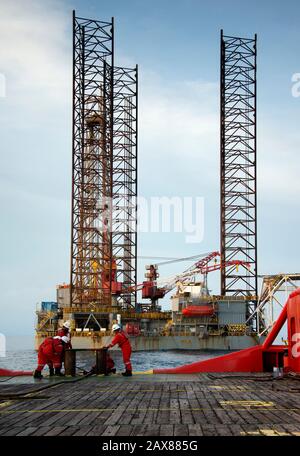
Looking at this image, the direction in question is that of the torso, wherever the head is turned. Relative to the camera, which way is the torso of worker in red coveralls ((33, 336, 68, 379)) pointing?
to the viewer's right

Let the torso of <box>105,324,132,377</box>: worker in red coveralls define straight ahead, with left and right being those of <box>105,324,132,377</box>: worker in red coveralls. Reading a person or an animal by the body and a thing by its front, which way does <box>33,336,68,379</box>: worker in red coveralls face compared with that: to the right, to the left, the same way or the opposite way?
the opposite way

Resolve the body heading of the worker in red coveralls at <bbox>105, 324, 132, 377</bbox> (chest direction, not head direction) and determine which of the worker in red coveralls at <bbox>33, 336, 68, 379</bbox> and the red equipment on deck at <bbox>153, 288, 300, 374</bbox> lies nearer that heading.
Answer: the worker in red coveralls

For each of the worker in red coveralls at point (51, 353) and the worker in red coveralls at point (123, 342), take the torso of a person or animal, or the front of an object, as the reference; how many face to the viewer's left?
1

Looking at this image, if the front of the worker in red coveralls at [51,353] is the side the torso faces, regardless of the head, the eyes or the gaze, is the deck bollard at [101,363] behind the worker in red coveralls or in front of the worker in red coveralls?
in front

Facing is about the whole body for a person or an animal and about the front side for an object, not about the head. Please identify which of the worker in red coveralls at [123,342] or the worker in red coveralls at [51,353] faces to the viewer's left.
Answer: the worker in red coveralls at [123,342]

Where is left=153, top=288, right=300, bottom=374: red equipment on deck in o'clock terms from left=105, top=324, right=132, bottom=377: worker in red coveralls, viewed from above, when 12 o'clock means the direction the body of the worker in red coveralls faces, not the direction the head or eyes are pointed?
The red equipment on deck is roughly at 5 o'clock from the worker in red coveralls.

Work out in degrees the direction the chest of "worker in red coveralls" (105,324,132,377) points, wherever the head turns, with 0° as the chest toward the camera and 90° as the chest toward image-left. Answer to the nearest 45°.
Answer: approximately 90°

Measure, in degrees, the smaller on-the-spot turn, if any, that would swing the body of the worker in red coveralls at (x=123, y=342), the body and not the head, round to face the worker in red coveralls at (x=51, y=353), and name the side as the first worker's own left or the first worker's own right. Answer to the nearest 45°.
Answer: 0° — they already face them
